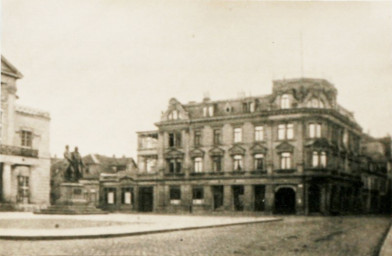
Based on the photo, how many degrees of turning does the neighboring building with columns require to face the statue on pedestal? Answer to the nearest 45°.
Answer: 0° — it already faces it

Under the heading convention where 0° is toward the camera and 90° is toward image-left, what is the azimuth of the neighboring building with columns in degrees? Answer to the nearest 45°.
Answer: approximately 315°
